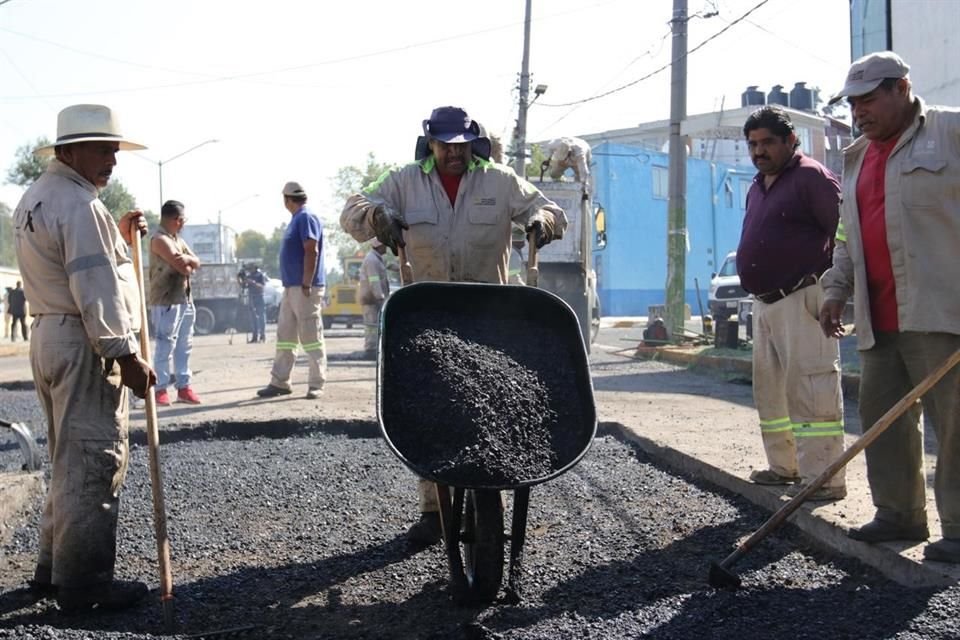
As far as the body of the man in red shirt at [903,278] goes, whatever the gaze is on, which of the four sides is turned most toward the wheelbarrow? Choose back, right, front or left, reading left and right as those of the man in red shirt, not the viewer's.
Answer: front

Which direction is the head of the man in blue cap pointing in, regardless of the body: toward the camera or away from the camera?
toward the camera

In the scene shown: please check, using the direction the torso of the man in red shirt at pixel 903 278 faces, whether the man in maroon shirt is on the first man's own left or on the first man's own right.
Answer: on the first man's own right

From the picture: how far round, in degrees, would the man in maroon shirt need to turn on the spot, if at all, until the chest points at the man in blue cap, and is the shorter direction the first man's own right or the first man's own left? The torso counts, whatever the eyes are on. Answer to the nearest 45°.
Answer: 0° — they already face them

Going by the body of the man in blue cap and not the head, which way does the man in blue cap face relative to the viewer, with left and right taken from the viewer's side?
facing the viewer

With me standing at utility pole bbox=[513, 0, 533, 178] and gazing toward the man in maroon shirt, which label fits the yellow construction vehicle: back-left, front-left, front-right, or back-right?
back-right

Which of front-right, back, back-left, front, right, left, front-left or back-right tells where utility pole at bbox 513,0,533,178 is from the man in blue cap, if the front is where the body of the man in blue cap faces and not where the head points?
back

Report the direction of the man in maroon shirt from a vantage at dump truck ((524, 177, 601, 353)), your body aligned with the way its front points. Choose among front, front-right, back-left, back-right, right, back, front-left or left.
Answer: back

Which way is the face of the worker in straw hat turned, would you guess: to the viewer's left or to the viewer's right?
to the viewer's right

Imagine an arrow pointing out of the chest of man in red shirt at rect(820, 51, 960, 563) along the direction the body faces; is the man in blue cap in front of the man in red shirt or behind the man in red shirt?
in front

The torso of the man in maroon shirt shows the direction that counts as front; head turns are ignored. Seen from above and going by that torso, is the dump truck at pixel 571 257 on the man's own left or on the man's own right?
on the man's own right

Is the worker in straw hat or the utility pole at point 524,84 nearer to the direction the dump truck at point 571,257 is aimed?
the utility pole

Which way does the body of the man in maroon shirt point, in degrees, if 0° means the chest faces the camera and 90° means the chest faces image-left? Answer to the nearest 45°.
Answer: approximately 45°
